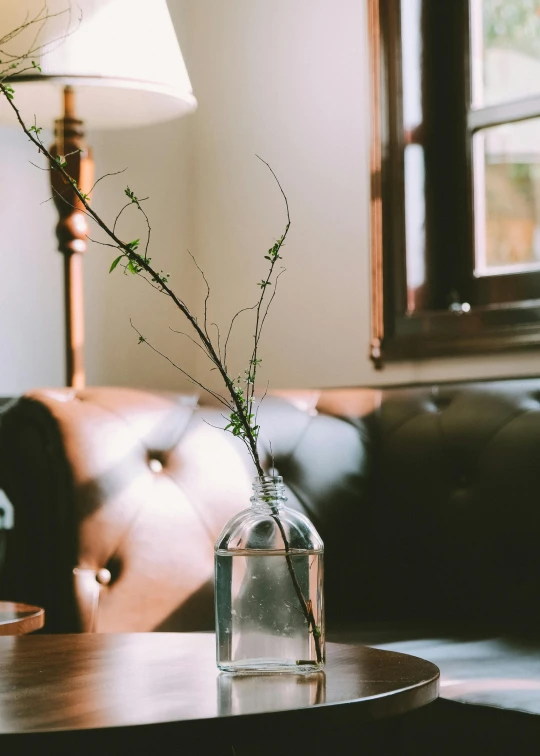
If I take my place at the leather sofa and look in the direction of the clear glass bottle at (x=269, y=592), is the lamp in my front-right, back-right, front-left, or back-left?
back-right

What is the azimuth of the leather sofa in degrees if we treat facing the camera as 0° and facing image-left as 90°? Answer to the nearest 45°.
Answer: approximately 45°

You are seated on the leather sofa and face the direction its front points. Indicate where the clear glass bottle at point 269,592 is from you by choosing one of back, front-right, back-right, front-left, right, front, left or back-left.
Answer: front-left
